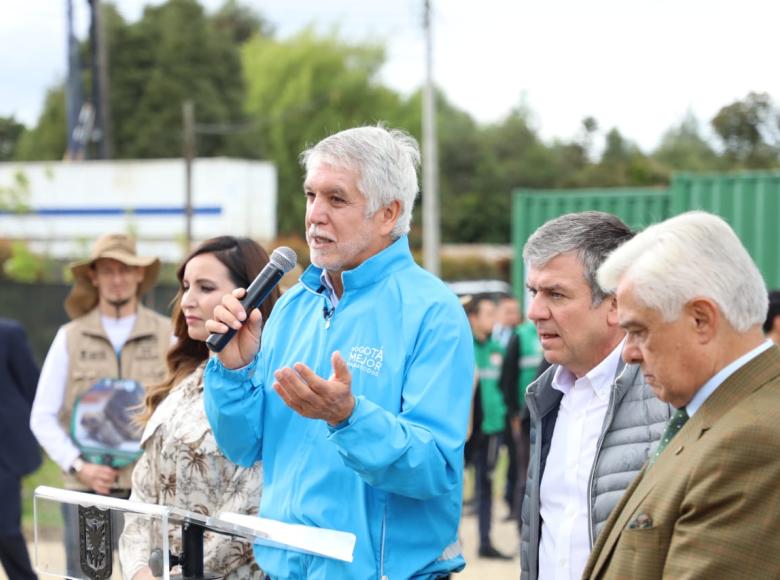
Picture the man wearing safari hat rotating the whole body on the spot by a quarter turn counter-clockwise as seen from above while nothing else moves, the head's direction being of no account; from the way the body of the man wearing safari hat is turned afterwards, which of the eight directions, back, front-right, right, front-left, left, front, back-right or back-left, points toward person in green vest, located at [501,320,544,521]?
front-left

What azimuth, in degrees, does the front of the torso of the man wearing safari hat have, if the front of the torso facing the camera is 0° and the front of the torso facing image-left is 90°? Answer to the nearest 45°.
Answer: approximately 0°

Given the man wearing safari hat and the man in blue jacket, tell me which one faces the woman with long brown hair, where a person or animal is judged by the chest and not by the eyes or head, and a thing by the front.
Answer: the man wearing safari hat

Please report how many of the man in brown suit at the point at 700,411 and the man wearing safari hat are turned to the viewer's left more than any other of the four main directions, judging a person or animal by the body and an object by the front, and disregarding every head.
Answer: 1

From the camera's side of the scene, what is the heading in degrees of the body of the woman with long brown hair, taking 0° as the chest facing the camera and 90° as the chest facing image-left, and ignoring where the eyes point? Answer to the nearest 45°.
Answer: approximately 45°

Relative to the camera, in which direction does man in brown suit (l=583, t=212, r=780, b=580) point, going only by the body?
to the viewer's left

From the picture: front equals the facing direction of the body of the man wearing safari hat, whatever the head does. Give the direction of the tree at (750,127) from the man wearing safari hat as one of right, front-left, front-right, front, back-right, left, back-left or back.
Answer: back-left

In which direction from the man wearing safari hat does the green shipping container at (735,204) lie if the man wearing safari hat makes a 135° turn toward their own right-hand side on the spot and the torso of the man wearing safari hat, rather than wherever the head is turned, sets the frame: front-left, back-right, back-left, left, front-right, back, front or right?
right

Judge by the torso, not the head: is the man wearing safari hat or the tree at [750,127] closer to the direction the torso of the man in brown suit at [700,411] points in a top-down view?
the man wearing safari hat

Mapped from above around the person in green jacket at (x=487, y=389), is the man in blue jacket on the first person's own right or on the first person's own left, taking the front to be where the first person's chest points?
on the first person's own right

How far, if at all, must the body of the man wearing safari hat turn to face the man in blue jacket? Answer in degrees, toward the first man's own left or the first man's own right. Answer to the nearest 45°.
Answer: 0° — they already face them

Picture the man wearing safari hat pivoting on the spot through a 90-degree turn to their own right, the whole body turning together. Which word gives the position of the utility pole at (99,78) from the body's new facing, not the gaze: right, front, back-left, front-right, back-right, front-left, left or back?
right

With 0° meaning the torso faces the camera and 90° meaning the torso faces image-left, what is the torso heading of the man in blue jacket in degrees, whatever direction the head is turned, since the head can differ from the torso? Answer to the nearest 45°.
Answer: approximately 45°
